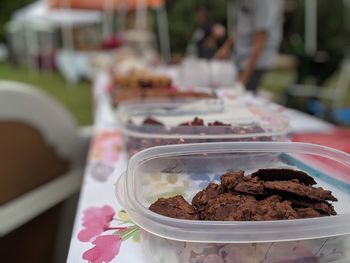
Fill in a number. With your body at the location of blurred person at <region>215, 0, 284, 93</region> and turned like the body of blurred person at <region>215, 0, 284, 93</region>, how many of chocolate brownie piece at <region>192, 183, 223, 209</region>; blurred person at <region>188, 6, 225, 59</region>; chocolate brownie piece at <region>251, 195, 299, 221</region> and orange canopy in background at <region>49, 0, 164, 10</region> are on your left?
2

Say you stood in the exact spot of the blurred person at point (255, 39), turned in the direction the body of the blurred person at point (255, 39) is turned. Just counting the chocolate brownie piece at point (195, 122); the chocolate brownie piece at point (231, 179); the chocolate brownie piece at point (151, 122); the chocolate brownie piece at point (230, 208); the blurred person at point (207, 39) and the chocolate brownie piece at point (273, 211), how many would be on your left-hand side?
5

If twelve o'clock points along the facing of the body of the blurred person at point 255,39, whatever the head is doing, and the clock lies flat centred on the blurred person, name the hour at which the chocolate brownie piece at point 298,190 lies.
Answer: The chocolate brownie piece is roughly at 9 o'clock from the blurred person.

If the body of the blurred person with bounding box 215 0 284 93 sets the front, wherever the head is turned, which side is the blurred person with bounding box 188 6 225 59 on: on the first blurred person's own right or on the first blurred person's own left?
on the first blurred person's own right

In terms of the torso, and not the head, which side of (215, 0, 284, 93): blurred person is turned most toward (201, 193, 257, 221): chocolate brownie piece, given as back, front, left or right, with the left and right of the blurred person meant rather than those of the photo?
left

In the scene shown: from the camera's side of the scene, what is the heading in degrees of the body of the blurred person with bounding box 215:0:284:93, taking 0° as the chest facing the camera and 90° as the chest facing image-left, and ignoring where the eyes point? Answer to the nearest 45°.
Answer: approximately 90°

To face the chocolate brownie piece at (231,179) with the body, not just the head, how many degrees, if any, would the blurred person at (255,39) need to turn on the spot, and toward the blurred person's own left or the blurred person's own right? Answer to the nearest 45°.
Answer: approximately 90° to the blurred person's own left

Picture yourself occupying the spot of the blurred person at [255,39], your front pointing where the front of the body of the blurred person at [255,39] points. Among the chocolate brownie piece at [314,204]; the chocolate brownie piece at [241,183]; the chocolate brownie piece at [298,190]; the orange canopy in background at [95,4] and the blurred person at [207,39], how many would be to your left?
3

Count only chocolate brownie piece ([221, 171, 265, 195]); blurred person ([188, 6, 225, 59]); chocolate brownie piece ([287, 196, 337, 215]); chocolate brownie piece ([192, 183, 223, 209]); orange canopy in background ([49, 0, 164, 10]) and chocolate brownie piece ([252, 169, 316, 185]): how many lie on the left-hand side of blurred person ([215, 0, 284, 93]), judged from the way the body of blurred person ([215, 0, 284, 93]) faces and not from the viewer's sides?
4

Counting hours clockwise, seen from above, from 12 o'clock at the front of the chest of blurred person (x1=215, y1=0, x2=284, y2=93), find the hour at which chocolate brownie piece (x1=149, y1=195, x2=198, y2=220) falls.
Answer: The chocolate brownie piece is roughly at 9 o'clock from the blurred person.

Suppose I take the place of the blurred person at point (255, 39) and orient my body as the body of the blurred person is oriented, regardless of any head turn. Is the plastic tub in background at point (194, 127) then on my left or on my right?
on my left

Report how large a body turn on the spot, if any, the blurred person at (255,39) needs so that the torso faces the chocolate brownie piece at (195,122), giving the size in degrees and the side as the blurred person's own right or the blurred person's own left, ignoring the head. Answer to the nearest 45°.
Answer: approximately 90° to the blurred person's own left

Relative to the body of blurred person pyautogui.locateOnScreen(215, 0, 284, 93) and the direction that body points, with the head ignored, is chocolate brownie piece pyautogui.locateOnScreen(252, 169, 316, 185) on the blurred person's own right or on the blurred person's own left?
on the blurred person's own left

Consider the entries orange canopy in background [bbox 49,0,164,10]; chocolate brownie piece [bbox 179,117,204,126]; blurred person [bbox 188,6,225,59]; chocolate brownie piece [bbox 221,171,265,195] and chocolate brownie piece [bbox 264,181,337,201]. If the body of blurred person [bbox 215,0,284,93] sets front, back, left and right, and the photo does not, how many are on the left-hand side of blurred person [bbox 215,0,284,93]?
3
